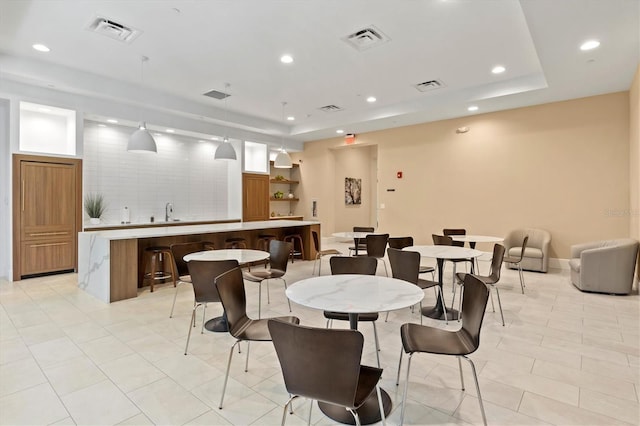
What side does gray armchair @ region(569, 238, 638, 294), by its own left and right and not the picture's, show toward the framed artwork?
front

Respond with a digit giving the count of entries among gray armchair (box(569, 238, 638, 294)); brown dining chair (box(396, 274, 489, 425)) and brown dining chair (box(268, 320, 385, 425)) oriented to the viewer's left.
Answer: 2

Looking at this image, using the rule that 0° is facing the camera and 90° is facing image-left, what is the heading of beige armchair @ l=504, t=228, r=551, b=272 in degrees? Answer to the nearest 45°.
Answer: approximately 45°

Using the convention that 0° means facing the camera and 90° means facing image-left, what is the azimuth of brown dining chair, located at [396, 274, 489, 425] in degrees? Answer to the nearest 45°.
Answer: approximately 90°

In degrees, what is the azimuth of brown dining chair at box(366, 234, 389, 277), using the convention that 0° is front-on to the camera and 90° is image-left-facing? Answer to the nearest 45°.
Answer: approximately 135°

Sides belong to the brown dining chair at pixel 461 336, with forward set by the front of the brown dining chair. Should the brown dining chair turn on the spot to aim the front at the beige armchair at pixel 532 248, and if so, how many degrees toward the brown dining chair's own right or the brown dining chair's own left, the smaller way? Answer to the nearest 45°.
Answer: approximately 90° to the brown dining chair's own right

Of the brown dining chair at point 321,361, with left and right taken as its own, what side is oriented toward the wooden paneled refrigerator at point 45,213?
left

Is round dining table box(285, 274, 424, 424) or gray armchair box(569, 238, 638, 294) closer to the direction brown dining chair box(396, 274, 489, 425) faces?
the round dining table

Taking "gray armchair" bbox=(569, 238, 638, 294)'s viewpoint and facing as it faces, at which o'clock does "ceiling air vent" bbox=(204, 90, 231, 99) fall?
The ceiling air vent is roughly at 11 o'clock from the gray armchair.

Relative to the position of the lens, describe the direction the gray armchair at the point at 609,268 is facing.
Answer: facing to the left of the viewer

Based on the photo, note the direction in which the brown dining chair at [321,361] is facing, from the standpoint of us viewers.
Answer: facing away from the viewer and to the right of the viewer

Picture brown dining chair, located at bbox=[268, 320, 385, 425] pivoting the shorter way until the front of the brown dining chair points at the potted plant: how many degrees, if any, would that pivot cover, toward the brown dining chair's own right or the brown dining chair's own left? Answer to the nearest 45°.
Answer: approximately 90° to the brown dining chair's own left
